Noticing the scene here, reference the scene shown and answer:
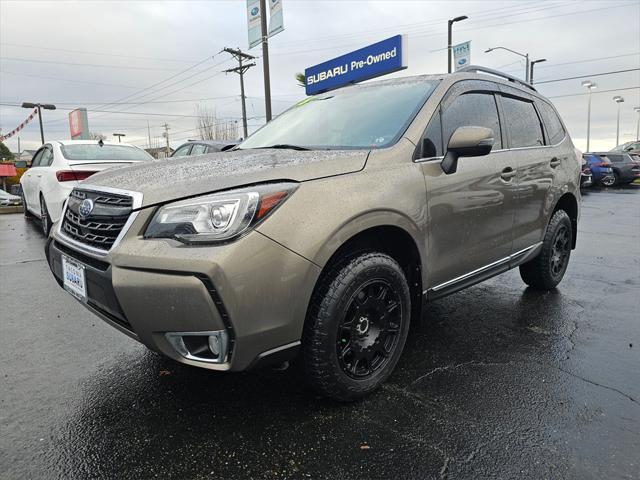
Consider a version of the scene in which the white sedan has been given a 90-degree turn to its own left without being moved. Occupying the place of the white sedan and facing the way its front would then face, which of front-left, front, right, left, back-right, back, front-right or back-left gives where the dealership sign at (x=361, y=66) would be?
back

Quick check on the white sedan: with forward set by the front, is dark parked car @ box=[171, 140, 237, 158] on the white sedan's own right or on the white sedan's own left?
on the white sedan's own right

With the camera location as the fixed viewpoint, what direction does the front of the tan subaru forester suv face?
facing the viewer and to the left of the viewer

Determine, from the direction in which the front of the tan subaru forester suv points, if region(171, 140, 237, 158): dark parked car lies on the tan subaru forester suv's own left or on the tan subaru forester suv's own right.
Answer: on the tan subaru forester suv's own right

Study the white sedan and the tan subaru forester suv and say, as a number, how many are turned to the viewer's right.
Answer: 0

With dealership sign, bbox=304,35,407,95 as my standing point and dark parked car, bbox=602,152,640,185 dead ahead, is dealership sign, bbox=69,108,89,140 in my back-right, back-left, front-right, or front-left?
back-left

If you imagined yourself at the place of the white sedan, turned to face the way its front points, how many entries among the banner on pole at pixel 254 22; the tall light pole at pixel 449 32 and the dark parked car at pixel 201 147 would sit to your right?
3

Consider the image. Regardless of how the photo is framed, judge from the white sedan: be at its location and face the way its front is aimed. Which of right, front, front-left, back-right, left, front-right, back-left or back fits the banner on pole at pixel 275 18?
right

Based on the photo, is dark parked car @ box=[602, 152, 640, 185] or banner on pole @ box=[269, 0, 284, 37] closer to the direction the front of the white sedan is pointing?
the banner on pole

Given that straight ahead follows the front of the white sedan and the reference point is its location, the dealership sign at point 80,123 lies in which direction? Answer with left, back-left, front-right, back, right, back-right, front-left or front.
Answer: front-right

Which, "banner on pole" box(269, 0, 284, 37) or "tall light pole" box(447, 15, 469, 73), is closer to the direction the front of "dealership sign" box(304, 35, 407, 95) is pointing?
the banner on pole

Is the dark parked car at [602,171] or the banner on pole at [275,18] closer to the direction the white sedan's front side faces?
the banner on pole

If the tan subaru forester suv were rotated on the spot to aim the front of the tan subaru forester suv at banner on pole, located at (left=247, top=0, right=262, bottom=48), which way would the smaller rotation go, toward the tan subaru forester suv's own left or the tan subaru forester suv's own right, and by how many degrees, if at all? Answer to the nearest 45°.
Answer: approximately 135° to the tan subaru forester suv's own right

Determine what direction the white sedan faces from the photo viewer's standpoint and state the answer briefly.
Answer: facing away from the viewer and to the left of the viewer
